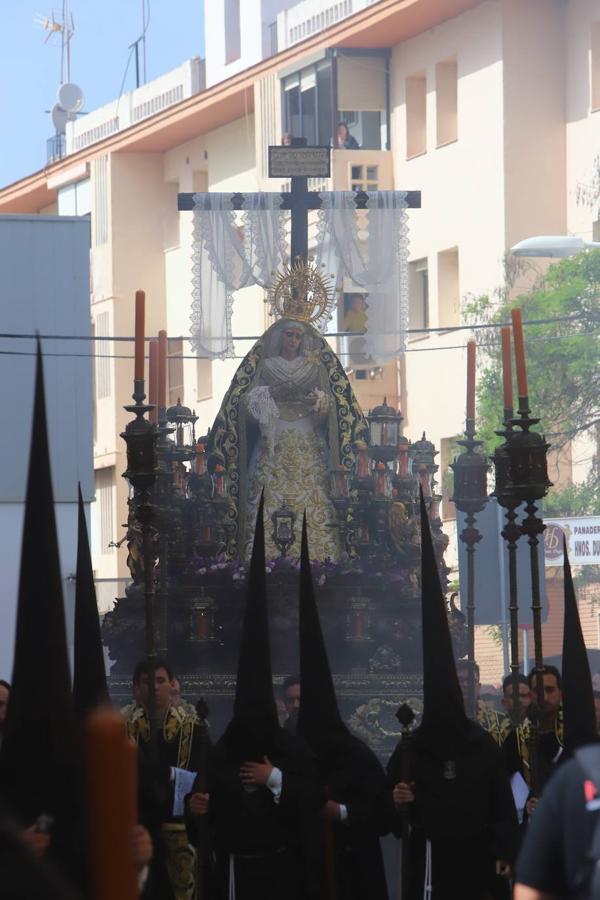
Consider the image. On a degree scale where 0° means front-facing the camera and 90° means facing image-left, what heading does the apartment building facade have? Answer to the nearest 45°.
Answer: approximately 45°

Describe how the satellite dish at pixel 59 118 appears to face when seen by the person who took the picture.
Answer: facing the viewer and to the left of the viewer

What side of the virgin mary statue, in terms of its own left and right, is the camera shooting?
front

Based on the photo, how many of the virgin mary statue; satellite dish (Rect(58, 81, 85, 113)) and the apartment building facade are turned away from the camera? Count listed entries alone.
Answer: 0

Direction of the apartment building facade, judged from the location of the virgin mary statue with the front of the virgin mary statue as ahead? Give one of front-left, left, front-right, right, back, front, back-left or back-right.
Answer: back

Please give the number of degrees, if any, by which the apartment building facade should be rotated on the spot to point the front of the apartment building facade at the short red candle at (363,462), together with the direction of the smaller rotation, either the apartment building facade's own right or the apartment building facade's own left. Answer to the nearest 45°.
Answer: approximately 45° to the apartment building facade's own left

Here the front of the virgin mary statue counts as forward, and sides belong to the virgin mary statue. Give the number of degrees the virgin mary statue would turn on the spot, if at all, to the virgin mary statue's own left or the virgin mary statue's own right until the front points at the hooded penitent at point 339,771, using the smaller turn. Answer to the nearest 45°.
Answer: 0° — it already faces them

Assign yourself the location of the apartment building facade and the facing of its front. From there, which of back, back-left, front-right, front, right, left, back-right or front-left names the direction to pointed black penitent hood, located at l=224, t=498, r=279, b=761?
front-left

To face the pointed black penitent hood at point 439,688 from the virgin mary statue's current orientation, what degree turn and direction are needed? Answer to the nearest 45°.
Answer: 0° — it already faces them

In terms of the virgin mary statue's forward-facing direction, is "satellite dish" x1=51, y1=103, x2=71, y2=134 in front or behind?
behind

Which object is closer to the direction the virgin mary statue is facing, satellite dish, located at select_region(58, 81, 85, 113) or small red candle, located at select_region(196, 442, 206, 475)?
the small red candle
